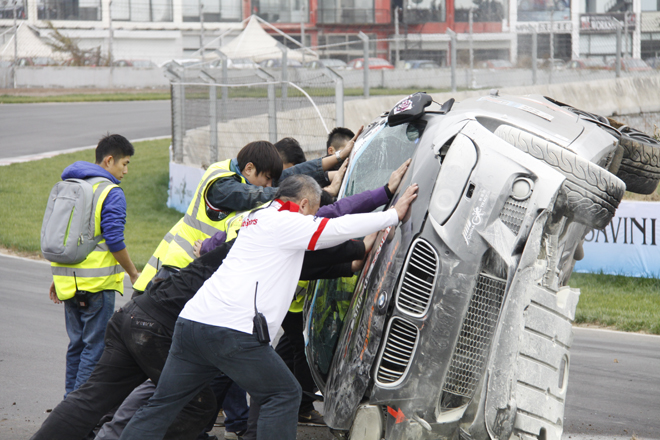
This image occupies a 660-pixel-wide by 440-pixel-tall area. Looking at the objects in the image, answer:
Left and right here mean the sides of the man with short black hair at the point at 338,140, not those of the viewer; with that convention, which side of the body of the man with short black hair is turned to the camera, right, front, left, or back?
right

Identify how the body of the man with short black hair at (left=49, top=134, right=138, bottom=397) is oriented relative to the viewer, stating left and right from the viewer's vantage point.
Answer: facing away from the viewer and to the right of the viewer

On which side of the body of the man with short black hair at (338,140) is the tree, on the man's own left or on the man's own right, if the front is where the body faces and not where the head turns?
on the man's own left

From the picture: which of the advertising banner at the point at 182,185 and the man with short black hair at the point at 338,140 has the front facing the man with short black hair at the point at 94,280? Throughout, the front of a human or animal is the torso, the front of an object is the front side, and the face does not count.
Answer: the advertising banner

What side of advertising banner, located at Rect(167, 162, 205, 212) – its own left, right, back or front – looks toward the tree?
back

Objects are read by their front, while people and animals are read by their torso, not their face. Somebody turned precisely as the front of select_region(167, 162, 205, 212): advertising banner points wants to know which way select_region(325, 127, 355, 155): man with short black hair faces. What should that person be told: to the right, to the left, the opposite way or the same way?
to the left

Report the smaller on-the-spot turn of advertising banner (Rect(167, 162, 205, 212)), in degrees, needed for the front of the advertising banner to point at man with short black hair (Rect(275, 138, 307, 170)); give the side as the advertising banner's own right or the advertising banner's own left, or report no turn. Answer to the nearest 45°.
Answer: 0° — it already faces them

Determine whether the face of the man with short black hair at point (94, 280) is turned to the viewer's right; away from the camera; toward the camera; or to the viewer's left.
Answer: to the viewer's right

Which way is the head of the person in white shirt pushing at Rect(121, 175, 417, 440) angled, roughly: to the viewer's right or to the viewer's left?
to the viewer's right

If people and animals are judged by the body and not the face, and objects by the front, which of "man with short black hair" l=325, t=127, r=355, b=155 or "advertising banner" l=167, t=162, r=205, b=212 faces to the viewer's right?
the man with short black hair
